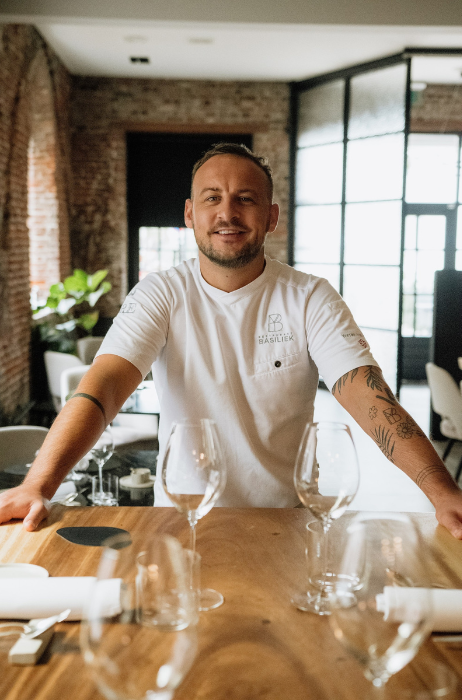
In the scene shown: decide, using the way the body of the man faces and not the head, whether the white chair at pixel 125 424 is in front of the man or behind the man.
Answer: behind

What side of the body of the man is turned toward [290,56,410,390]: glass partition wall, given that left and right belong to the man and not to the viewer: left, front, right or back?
back

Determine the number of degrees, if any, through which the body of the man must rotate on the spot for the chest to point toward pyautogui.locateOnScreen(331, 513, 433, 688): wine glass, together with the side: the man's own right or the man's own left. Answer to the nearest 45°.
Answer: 0° — they already face it

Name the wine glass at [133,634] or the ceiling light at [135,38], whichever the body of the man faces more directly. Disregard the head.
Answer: the wine glass

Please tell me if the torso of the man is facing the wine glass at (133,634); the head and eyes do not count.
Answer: yes

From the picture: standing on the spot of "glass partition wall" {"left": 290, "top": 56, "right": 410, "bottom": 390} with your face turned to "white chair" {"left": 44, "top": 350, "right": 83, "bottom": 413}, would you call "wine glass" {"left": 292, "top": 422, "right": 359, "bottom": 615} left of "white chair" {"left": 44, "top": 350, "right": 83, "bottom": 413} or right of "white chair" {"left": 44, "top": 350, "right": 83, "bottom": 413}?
left

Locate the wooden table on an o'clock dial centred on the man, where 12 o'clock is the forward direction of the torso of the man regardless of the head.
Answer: The wooden table is roughly at 12 o'clock from the man.

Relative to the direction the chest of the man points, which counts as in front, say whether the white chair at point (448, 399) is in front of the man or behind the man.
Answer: behind

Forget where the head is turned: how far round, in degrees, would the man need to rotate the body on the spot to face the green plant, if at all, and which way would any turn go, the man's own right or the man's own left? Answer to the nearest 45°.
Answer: approximately 180°

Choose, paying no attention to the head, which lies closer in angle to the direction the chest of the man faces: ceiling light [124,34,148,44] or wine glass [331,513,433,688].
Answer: the wine glass
